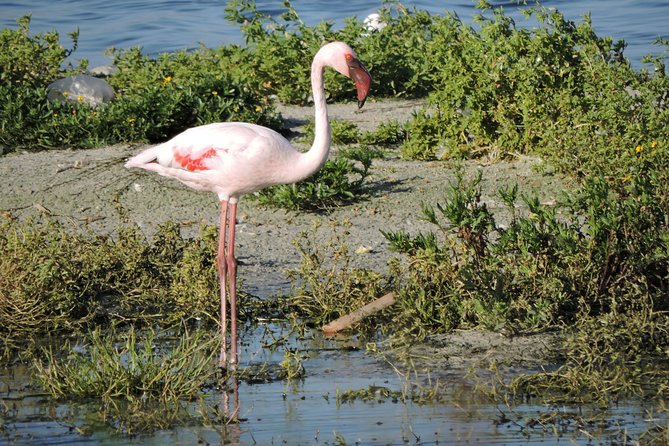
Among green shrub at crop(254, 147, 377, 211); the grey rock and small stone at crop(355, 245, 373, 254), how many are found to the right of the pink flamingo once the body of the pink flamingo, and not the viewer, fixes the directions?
0

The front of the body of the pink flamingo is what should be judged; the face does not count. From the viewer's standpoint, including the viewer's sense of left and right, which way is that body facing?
facing to the right of the viewer

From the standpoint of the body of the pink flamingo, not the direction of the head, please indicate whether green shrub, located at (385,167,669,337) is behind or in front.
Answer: in front

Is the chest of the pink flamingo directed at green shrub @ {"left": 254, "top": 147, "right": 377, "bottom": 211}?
no

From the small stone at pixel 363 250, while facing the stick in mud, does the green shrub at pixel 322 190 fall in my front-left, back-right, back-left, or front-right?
back-right

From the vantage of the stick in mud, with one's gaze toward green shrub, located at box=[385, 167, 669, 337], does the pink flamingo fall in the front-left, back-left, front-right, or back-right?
back-right

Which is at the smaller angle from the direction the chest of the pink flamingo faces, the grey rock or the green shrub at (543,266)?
the green shrub

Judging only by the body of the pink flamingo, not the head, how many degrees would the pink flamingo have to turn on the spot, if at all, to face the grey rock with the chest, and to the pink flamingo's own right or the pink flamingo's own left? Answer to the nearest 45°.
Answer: approximately 90° to the pink flamingo's own left

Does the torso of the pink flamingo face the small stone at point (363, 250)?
no

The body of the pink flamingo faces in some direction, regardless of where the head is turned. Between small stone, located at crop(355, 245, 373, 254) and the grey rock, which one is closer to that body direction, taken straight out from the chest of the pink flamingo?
the small stone
